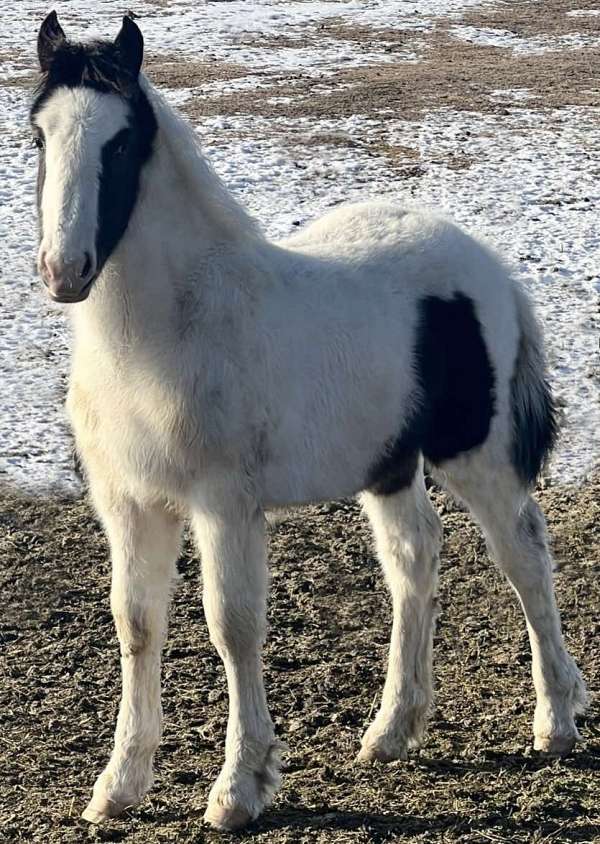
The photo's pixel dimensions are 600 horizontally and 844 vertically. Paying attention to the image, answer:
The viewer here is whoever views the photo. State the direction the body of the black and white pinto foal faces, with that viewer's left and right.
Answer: facing the viewer and to the left of the viewer
